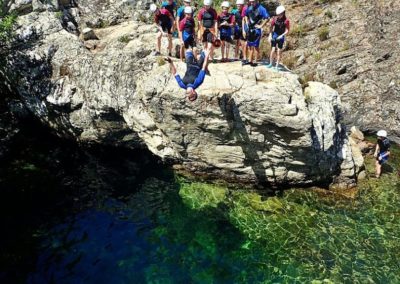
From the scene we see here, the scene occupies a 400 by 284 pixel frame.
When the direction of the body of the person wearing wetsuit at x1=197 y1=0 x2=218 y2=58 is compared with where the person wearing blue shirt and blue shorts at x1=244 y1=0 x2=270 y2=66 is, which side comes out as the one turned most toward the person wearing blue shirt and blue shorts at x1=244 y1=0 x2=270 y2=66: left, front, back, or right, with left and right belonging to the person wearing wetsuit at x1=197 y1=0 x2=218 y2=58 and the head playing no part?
left

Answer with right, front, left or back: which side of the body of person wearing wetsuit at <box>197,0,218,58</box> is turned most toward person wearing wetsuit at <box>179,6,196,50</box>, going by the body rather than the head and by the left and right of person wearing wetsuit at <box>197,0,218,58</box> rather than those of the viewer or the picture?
right

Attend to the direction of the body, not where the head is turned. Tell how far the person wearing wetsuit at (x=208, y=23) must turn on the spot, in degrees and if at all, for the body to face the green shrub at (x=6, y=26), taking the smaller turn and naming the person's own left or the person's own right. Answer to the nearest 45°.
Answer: approximately 90° to the person's own right

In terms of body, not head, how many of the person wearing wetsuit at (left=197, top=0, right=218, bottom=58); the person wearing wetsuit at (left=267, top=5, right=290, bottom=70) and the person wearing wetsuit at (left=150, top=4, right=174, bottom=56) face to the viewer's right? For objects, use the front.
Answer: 0

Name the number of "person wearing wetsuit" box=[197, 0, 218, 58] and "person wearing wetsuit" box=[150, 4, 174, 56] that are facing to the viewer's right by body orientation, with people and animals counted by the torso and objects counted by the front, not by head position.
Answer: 0

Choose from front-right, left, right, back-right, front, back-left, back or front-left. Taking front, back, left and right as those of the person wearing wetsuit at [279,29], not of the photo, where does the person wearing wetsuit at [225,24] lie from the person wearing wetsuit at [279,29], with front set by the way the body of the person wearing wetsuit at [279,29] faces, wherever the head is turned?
front-right

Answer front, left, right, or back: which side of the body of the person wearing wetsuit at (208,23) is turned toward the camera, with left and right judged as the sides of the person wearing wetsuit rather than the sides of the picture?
front

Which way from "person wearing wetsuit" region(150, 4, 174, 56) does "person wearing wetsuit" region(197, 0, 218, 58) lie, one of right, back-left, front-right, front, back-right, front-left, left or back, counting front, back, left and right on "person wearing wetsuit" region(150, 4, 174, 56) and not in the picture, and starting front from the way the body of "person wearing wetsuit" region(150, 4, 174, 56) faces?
left

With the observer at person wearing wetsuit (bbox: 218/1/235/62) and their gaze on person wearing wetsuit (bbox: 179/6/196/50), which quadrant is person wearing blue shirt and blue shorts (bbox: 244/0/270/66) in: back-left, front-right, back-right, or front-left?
back-left

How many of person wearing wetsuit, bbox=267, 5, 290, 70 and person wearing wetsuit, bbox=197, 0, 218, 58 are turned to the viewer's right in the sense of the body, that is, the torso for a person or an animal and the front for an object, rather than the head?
0

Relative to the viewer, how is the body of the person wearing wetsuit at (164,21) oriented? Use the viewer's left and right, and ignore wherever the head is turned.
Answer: facing the viewer and to the left of the viewer

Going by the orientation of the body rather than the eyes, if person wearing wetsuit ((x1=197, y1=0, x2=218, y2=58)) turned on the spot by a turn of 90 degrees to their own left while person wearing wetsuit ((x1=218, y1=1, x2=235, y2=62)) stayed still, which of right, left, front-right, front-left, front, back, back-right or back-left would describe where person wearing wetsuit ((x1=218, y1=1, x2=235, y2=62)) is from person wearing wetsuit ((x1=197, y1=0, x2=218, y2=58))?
front-left

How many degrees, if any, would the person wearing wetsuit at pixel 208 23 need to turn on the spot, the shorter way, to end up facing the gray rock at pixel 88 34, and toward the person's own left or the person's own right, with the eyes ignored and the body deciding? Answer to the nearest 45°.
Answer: approximately 135° to the person's own right
